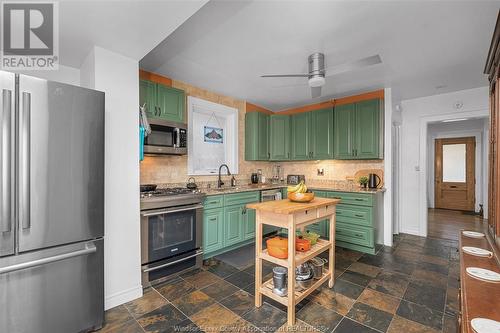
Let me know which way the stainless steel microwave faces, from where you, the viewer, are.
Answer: facing the viewer and to the right of the viewer

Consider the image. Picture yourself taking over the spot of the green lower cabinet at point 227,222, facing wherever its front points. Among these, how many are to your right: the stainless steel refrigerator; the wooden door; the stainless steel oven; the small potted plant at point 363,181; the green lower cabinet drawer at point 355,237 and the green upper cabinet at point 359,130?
2

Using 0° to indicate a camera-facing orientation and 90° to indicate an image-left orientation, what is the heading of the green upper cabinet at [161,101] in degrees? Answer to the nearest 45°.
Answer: approximately 315°

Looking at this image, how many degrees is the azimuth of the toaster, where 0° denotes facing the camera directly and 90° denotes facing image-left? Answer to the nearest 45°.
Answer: approximately 0°

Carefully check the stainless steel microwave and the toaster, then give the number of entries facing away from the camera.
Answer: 0

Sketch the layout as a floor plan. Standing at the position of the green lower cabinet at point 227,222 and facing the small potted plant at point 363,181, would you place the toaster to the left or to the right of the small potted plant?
left

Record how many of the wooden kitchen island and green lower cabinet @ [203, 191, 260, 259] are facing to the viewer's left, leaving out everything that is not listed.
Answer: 0

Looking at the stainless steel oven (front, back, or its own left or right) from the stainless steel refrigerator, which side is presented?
right

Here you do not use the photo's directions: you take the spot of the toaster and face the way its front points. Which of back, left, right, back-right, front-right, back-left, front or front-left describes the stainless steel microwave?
front-right
